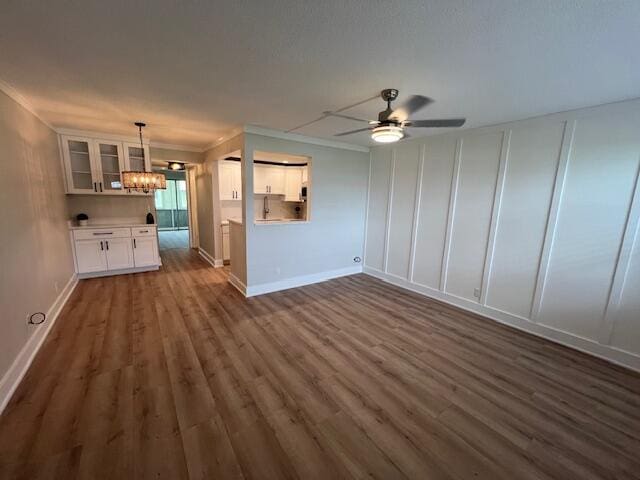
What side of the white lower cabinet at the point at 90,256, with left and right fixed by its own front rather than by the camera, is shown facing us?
front

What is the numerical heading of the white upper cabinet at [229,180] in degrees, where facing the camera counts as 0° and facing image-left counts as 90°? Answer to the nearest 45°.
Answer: approximately 0°

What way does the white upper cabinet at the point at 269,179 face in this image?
toward the camera

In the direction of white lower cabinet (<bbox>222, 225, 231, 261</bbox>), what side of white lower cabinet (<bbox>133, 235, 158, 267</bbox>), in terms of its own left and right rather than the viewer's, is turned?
left

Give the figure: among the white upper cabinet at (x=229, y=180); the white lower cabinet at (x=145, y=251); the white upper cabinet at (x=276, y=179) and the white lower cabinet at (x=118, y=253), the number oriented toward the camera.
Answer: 4

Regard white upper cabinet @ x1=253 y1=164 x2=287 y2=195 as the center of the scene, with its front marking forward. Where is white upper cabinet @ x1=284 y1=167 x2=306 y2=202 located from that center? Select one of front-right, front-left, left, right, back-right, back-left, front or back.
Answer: left

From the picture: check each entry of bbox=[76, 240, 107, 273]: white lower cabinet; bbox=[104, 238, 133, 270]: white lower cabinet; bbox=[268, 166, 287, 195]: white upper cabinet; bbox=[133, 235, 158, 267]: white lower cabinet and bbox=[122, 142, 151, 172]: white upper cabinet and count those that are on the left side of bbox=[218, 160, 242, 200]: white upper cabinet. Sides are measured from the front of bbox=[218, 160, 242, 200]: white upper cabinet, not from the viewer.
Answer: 1

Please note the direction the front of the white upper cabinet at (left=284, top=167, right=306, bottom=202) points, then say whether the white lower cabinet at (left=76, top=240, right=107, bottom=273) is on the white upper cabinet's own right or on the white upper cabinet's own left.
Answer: on the white upper cabinet's own right

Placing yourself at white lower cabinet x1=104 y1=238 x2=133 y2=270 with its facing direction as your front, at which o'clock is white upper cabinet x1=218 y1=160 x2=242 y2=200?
The white upper cabinet is roughly at 9 o'clock from the white lower cabinet.

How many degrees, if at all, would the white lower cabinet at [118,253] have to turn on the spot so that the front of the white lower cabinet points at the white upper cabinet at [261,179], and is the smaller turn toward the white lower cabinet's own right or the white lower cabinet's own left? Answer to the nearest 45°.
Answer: approximately 90° to the white lower cabinet's own left
